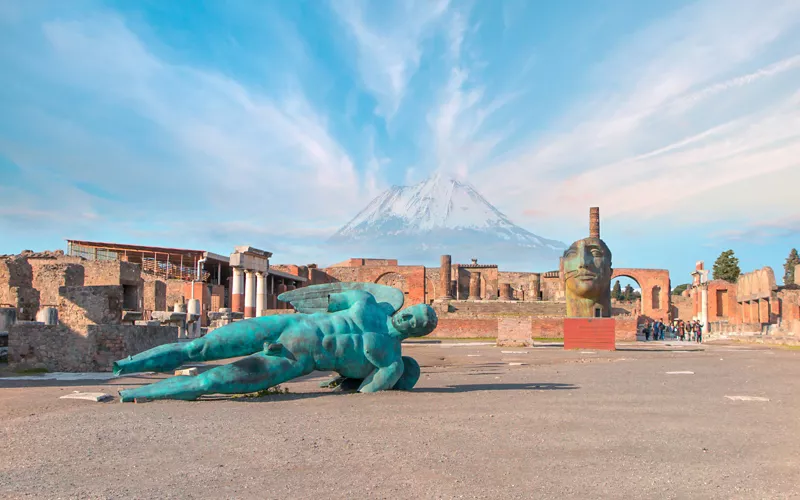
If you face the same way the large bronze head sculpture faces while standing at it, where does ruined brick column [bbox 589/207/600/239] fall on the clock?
The ruined brick column is roughly at 6 o'clock from the large bronze head sculpture.

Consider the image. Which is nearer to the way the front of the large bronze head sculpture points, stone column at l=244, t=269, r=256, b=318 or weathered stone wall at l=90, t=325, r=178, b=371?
the weathered stone wall

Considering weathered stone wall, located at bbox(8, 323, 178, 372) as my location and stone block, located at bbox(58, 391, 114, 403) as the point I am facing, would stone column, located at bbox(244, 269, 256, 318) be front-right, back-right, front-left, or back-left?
back-left

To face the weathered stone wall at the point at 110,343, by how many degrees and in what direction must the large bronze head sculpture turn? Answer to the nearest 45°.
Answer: approximately 45° to its right

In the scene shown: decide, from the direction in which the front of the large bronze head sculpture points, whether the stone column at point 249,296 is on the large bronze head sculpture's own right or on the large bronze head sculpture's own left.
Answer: on the large bronze head sculpture's own right

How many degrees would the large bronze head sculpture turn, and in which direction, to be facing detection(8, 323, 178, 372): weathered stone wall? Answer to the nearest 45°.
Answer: approximately 45° to its right

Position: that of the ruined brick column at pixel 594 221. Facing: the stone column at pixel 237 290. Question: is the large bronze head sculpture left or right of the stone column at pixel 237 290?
left

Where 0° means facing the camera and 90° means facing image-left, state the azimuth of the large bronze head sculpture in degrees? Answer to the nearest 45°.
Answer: approximately 0°

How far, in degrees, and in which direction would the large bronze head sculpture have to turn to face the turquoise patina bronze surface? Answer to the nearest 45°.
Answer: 0° — it already faces it

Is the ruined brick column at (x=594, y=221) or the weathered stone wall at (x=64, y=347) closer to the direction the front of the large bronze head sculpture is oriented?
the weathered stone wall

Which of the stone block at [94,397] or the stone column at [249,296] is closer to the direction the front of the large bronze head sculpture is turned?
the stone block

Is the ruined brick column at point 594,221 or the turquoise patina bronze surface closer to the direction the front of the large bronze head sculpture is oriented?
the turquoise patina bronze surface
